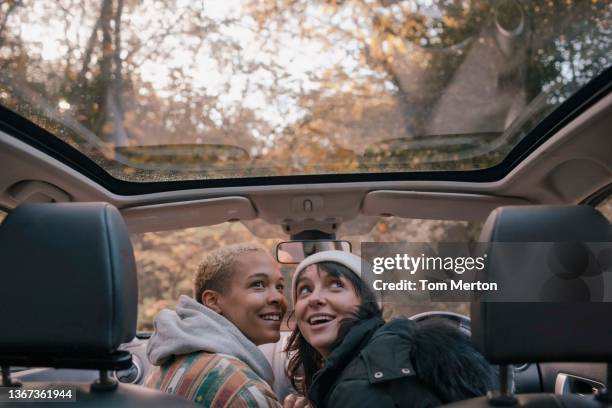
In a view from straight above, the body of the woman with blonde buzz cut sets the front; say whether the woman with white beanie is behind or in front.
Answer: in front

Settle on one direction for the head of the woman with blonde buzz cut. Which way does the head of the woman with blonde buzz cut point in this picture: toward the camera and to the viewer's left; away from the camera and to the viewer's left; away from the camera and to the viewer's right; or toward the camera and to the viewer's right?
toward the camera and to the viewer's right

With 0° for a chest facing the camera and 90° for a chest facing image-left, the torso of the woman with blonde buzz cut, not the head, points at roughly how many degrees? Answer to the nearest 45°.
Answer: approximately 270°
